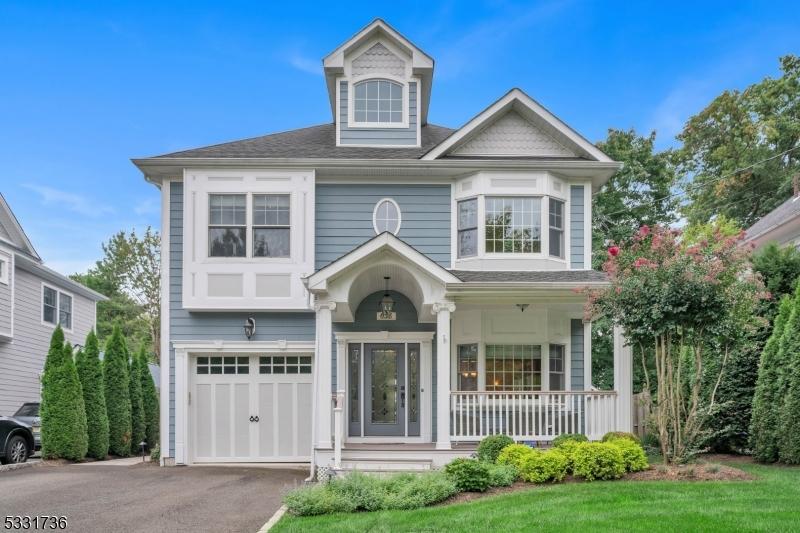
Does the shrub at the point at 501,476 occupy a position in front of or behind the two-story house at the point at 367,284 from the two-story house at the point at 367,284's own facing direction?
in front

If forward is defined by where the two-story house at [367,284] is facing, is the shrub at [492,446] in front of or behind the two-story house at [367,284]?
in front

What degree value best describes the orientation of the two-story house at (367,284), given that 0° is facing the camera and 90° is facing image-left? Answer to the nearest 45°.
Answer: approximately 0°

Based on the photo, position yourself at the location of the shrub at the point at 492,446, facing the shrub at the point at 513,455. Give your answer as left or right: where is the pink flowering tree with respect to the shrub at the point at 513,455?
left

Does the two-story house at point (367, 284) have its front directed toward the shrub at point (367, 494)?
yes

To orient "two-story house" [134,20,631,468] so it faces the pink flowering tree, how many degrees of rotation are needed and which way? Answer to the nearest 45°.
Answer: approximately 45° to its left

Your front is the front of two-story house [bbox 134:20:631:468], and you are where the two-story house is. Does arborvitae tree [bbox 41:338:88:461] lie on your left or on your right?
on your right
